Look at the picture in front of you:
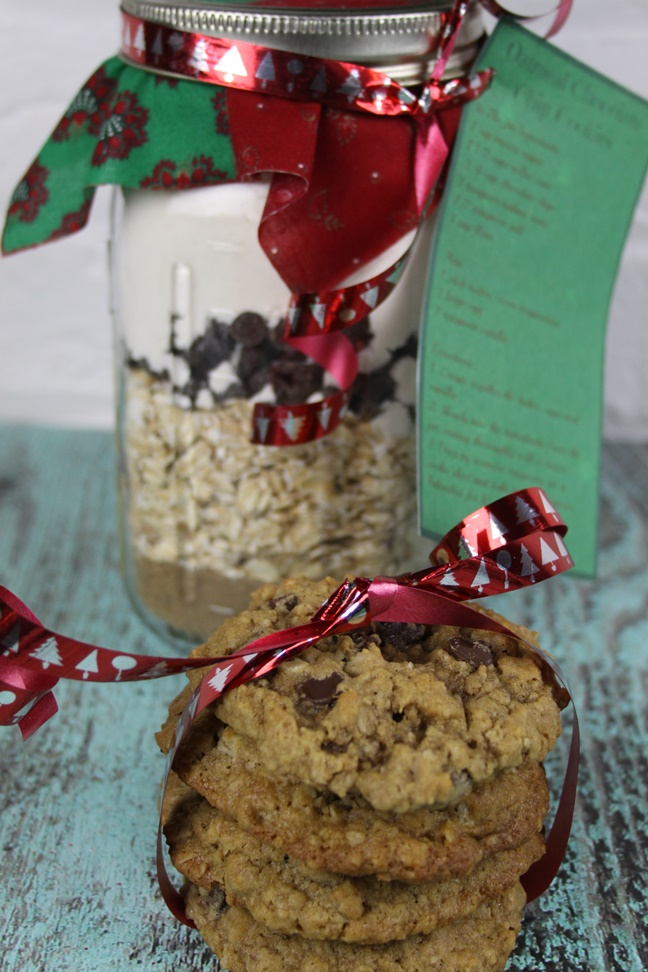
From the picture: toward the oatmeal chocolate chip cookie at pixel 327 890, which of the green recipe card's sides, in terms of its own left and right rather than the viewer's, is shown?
front

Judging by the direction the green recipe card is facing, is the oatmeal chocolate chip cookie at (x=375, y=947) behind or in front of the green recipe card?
in front

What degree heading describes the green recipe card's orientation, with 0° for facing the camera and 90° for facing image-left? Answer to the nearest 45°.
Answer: approximately 0°
